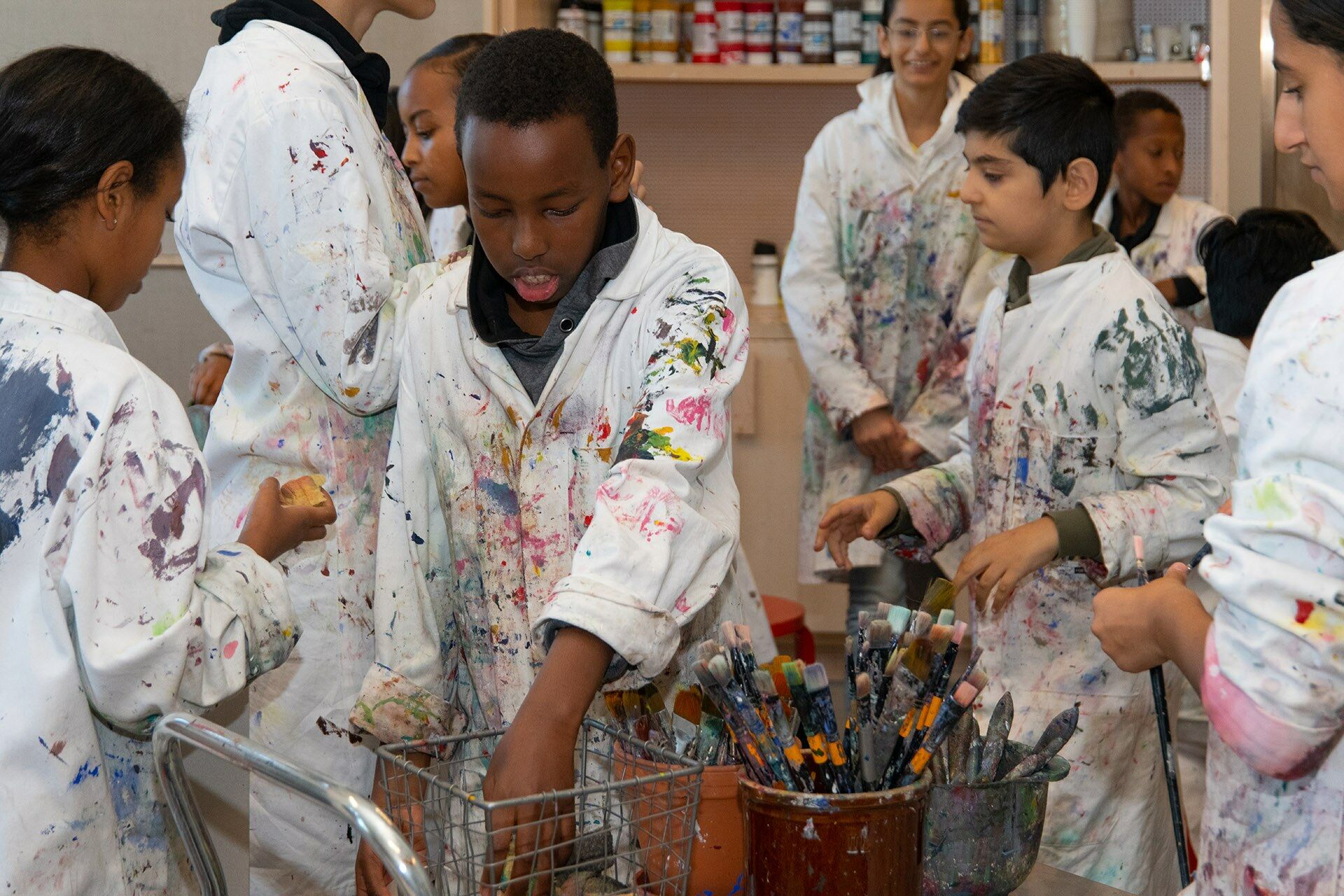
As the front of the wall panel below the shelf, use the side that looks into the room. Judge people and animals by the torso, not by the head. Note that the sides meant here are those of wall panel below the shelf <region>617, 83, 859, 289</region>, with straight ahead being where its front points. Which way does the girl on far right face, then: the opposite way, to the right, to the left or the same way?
to the right

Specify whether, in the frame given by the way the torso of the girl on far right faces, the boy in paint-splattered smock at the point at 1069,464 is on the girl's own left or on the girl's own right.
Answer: on the girl's own right

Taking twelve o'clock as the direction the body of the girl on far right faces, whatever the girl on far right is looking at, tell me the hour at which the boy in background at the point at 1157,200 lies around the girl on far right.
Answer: The boy in background is roughly at 3 o'clock from the girl on far right.

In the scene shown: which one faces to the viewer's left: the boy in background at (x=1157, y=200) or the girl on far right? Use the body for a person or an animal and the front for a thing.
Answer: the girl on far right

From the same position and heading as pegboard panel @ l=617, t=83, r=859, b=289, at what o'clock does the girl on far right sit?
The girl on far right is roughly at 12 o'clock from the pegboard panel.

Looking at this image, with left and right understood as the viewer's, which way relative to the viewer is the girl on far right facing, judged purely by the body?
facing to the left of the viewer

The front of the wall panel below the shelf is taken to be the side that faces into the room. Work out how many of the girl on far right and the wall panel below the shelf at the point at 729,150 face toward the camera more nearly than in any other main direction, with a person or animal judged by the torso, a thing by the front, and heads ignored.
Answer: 1

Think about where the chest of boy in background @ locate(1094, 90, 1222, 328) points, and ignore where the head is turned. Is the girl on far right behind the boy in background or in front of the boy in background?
in front

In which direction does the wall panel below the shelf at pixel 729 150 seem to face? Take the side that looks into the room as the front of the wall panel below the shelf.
toward the camera

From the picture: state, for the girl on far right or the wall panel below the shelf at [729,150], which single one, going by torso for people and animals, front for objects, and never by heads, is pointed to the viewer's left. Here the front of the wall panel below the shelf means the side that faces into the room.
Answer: the girl on far right

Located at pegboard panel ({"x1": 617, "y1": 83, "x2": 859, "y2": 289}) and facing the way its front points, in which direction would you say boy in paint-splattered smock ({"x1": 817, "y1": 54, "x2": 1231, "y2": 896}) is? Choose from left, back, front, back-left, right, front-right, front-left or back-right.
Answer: front
